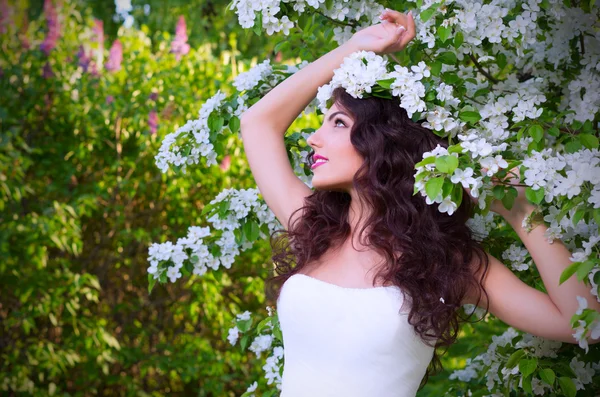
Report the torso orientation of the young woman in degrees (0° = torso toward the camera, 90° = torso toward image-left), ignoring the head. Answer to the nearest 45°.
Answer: approximately 45°
